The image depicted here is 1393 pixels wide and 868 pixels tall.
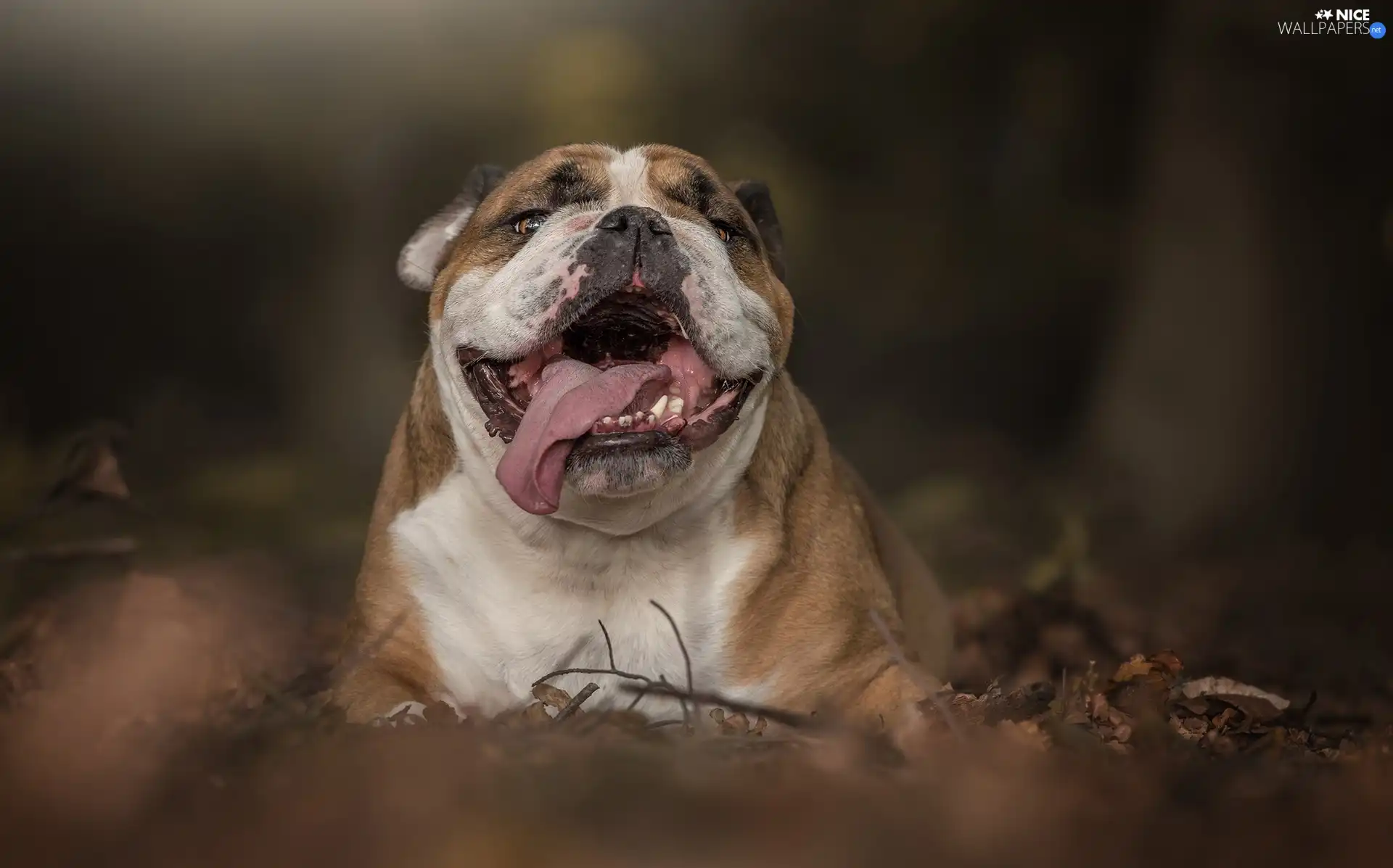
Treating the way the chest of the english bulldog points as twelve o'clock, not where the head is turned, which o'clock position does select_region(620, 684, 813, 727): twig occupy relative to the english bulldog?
The twig is roughly at 11 o'clock from the english bulldog.

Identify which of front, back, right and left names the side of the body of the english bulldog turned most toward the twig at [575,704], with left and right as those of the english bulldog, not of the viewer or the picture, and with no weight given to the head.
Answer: front

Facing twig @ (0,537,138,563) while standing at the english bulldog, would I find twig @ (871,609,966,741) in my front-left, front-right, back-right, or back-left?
back-left

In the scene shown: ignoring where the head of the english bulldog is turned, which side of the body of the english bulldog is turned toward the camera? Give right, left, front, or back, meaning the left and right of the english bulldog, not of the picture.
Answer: front

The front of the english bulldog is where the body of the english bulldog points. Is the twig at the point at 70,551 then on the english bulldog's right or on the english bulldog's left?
on the english bulldog's right
